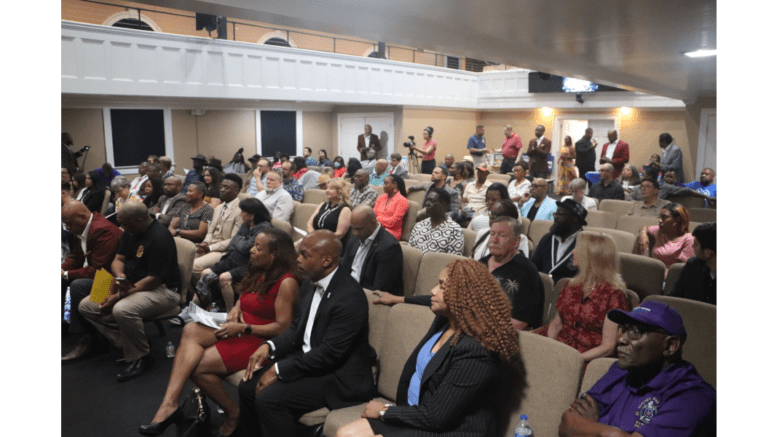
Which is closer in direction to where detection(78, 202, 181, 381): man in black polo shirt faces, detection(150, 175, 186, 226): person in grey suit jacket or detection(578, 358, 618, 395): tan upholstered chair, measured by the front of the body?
the tan upholstered chair

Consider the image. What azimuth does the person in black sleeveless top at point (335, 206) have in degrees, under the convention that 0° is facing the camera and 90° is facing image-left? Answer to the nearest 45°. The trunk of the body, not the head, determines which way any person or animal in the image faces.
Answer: approximately 45°

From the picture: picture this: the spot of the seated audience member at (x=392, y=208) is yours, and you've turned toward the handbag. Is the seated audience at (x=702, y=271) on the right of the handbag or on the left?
left

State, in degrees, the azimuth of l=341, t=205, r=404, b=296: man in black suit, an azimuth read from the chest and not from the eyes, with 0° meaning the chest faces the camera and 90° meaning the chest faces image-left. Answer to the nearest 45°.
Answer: approximately 45°

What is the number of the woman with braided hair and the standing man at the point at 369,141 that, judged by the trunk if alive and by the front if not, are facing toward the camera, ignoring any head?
1

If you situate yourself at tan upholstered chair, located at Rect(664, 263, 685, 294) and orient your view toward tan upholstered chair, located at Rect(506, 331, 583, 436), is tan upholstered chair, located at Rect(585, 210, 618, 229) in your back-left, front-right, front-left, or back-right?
back-right
